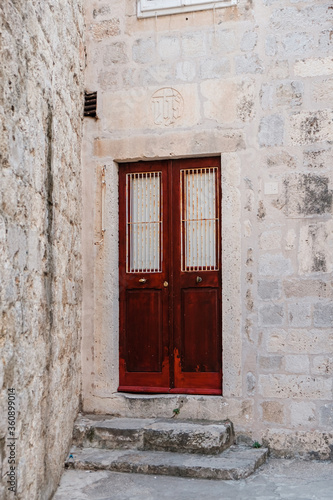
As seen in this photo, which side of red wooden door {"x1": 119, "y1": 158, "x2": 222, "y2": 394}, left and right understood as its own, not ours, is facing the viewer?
front
